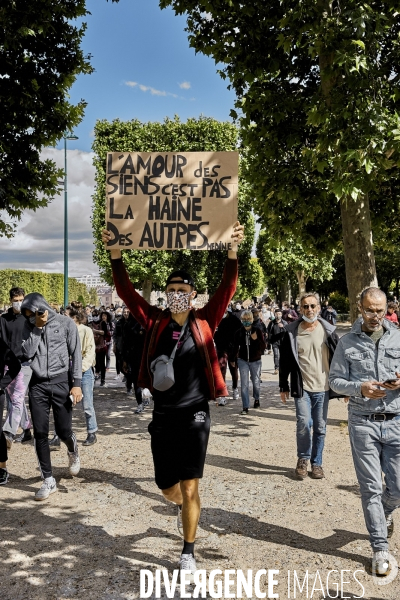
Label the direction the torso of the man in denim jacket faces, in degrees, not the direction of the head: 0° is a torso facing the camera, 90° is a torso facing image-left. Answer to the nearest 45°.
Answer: approximately 0°

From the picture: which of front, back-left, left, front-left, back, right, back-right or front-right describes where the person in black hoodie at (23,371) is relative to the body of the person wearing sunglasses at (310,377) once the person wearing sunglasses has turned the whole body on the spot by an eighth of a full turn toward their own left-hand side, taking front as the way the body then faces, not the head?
back-right

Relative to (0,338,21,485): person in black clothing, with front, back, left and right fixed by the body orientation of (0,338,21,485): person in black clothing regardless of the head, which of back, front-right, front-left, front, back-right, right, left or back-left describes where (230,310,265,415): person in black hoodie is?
back-left

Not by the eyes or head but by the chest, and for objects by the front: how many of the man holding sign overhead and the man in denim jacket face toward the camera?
2
